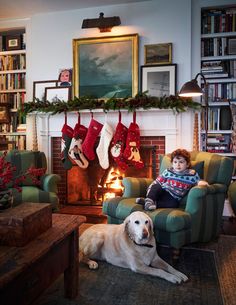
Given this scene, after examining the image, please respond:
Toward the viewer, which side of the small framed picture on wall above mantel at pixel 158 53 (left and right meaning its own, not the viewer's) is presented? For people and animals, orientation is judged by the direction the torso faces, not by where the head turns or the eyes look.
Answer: front

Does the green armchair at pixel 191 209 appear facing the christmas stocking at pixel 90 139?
no

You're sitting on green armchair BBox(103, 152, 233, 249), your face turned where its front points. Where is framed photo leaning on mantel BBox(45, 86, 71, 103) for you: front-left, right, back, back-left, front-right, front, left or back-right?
right

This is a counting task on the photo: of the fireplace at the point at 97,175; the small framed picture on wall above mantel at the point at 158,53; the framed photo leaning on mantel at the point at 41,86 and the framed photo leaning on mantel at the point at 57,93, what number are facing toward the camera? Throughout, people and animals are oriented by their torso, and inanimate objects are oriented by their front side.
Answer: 4

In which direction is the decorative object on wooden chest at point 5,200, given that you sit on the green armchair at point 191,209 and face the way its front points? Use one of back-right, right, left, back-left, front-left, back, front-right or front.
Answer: front

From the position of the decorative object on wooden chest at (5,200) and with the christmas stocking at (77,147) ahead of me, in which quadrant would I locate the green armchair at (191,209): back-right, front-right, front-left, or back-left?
front-right

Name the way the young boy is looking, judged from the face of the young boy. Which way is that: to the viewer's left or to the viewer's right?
to the viewer's left

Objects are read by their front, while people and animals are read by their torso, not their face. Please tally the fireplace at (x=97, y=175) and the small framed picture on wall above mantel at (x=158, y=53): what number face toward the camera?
2

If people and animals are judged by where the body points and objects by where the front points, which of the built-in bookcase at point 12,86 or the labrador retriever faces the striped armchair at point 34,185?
the built-in bookcase

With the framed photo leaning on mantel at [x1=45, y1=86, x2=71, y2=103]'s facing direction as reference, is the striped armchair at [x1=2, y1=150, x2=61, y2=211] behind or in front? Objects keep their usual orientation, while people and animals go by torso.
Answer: in front

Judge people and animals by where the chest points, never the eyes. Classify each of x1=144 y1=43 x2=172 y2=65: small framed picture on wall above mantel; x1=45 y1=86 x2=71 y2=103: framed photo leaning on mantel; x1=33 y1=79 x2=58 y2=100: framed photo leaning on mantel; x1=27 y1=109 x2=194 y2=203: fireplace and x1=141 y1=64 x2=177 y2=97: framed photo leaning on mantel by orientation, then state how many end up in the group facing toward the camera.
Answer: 5

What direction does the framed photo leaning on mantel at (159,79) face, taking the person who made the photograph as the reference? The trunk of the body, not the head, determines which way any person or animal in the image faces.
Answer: facing the viewer

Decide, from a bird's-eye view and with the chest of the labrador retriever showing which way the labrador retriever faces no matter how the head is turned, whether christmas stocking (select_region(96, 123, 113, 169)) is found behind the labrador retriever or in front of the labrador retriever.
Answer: behind

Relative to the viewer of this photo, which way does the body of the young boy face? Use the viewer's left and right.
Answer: facing the viewer and to the left of the viewer

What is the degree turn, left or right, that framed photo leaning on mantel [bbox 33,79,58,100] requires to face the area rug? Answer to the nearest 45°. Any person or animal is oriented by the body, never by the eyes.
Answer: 0° — it already faces it

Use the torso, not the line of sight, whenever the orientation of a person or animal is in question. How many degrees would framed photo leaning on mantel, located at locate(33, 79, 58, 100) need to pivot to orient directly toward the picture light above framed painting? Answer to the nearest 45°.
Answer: approximately 45° to its left
